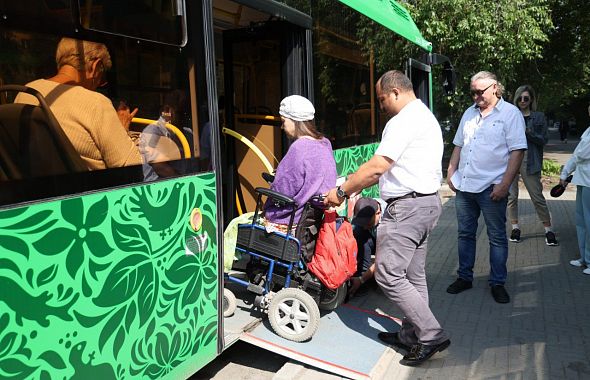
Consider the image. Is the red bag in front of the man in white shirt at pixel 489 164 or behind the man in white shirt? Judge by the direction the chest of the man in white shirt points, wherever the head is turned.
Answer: in front

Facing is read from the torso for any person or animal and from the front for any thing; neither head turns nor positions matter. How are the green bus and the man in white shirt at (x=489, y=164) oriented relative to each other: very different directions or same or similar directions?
very different directions

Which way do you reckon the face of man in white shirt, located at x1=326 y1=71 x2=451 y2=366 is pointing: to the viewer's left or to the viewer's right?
to the viewer's left

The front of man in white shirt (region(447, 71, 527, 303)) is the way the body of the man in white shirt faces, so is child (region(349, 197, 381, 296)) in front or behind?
in front

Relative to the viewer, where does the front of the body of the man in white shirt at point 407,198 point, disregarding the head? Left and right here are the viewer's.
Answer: facing to the left of the viewer

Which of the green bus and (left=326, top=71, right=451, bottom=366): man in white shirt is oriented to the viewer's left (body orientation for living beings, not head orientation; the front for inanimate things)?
the man in white shirt

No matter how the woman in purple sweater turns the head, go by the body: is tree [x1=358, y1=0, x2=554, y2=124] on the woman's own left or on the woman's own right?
on the woman's own right

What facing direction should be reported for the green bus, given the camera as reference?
facing away from the viewer and to the right of the viewer

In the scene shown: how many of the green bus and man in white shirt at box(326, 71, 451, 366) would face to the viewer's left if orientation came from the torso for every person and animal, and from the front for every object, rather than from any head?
1

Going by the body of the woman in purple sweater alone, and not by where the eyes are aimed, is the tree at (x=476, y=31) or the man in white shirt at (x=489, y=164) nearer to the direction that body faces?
the tree
